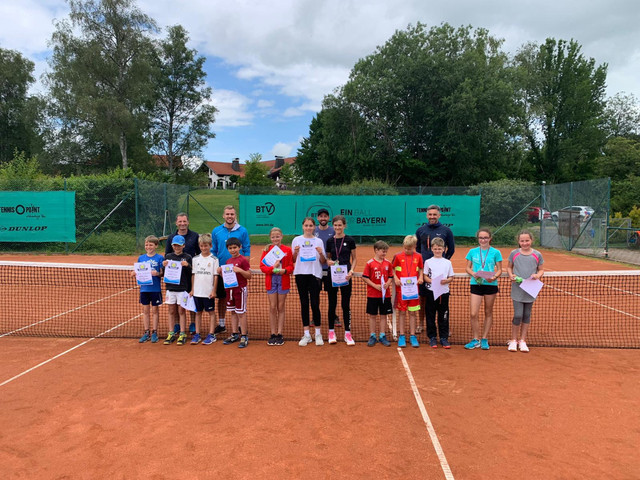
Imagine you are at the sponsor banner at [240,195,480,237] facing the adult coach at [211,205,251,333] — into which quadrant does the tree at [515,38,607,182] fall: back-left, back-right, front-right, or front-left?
back-left

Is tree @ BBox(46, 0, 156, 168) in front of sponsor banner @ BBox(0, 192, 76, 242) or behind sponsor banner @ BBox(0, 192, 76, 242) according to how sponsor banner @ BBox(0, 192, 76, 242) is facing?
behind

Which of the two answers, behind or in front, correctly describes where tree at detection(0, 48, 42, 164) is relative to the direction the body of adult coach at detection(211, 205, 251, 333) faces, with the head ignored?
behind

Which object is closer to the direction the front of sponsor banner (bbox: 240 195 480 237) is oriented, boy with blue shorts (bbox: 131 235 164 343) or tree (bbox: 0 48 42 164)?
the boy with blue shorts

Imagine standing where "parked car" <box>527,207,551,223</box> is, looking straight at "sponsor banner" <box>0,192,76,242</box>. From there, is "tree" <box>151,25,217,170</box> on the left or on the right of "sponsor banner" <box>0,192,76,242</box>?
right

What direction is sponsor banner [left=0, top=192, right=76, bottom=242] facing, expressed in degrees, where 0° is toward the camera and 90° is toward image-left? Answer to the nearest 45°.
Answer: approximately 0°

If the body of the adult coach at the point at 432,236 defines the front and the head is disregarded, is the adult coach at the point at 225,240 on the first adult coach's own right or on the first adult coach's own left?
on the first adult coach's own right

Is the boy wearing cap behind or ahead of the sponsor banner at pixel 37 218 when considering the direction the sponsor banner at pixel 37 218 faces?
ahead

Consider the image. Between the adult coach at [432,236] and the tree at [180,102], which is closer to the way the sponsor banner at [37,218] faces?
the adult coach

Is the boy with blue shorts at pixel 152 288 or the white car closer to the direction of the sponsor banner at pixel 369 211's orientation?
the boy with blue shorts

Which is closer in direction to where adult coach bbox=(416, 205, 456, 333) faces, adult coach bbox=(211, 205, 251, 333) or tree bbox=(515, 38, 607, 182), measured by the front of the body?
the adult coach

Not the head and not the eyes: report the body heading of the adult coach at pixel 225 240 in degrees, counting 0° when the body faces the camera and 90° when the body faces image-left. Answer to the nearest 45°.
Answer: approximately 0°
